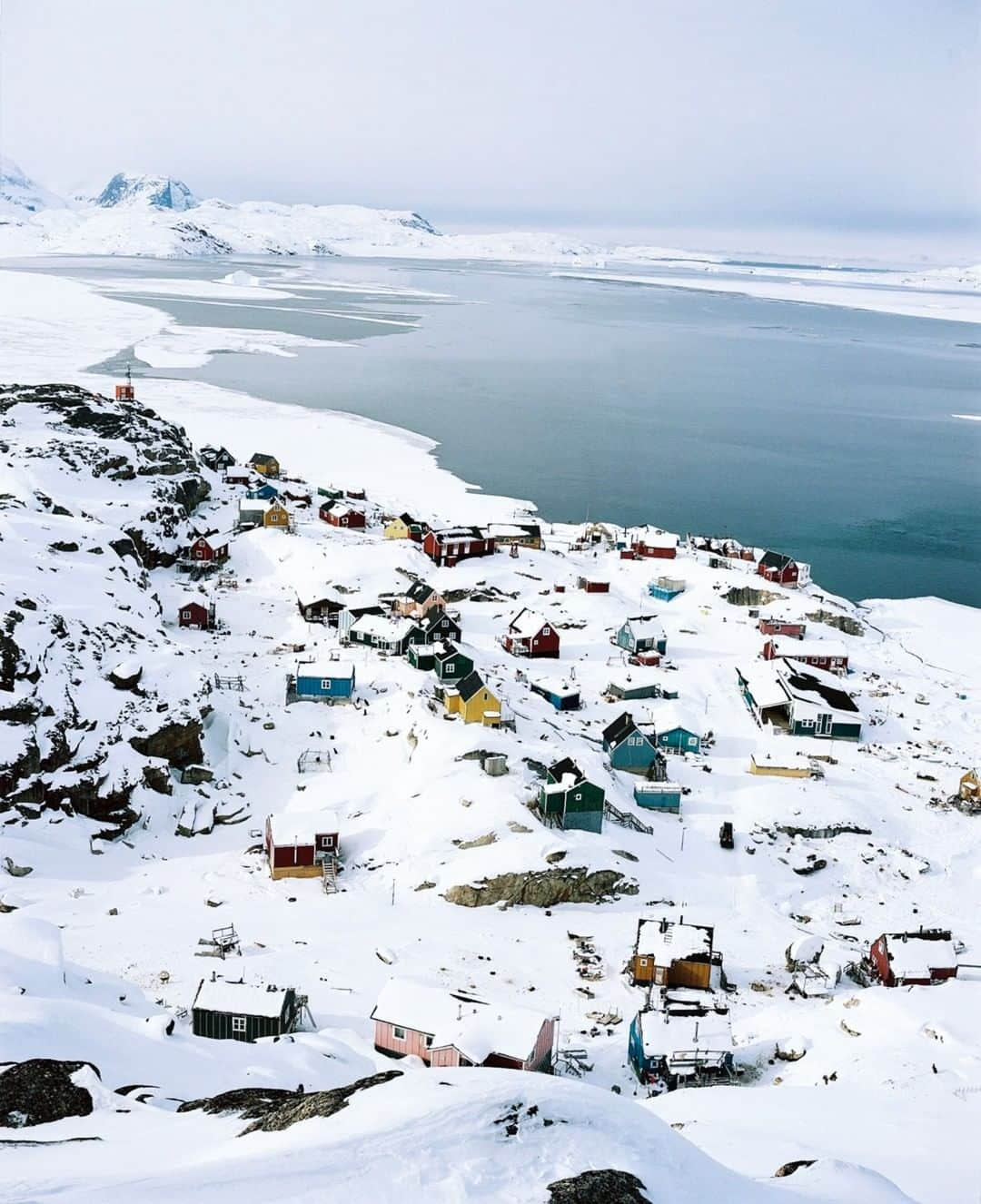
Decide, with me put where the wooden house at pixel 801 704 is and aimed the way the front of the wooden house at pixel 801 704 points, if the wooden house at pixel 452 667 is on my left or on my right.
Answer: on my right

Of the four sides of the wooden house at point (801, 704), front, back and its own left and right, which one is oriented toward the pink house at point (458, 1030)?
front

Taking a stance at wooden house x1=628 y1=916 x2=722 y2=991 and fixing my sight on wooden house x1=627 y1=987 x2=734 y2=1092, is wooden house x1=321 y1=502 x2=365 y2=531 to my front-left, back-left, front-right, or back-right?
back-right

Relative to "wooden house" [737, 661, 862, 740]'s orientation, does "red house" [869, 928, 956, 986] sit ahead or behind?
ahead

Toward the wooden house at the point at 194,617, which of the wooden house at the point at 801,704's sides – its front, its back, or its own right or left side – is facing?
right

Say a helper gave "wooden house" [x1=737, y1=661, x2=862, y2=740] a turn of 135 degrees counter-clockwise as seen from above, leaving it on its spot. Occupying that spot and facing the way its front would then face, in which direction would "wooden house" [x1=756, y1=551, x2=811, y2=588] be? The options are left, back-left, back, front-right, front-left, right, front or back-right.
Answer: front-left

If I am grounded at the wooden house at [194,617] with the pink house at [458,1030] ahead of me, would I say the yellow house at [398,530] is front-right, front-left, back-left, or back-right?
back-left

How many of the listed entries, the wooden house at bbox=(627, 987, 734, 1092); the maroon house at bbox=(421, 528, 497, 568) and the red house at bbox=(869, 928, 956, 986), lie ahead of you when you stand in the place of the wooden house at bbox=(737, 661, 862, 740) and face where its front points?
2

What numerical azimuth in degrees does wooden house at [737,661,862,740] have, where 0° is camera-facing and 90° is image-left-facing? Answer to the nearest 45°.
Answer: approximately 0°

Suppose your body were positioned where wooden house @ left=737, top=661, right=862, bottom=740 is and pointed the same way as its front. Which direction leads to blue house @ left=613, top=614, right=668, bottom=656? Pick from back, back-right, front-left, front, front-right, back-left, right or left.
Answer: back-right

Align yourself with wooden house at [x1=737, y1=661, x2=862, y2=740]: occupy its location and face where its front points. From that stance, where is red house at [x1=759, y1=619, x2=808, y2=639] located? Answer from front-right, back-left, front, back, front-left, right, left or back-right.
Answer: back
